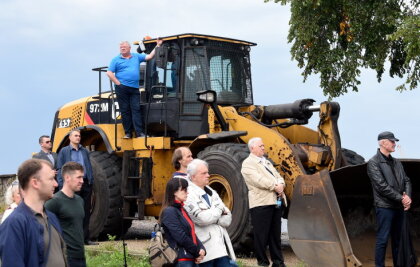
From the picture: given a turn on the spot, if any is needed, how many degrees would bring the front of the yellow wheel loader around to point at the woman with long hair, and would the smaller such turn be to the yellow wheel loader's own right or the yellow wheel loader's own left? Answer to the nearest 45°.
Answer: approximately 45° to the yellow wheel loader's own right

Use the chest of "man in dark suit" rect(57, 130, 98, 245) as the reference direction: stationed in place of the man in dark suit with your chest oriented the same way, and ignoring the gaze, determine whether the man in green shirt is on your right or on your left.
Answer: on your right

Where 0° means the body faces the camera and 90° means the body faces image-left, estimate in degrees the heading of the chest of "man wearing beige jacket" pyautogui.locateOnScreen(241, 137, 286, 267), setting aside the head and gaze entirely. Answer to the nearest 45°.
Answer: approximately 315°

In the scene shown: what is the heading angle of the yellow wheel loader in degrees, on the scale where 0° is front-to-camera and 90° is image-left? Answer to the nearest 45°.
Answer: approximately 315°

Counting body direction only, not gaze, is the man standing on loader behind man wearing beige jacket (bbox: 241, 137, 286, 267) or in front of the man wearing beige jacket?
behind
